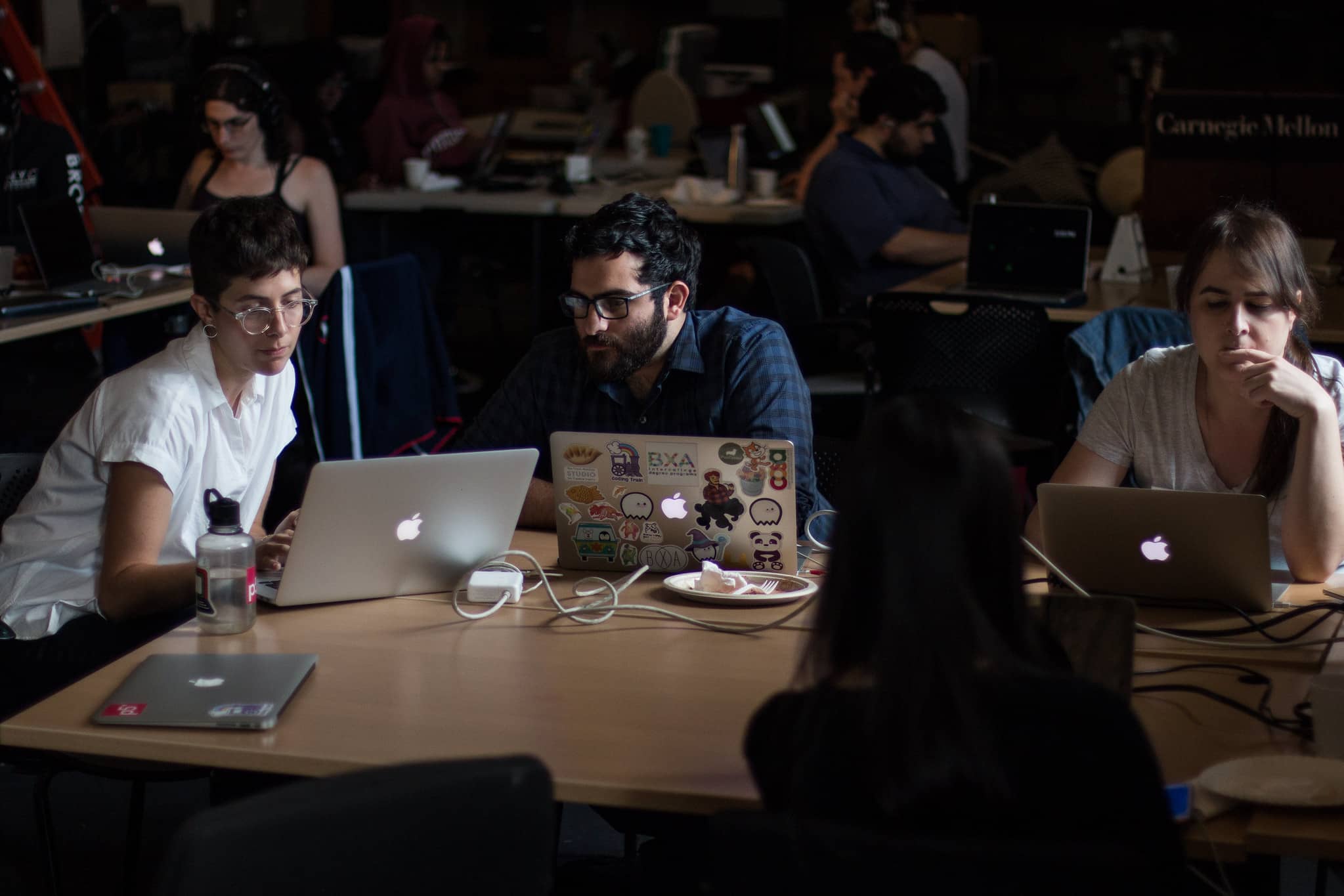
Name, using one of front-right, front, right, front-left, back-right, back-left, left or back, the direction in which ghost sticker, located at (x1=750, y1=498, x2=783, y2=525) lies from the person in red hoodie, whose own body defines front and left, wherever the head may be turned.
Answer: front-right

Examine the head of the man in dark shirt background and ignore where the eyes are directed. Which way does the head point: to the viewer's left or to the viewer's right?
to the viewer's right

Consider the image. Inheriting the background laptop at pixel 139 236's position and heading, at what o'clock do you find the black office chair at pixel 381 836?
The black office chair is roughly at 6 o'clock from the background laptop.

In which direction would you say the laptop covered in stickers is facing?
away from the camera

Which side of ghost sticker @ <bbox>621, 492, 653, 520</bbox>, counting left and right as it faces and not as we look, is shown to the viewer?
front

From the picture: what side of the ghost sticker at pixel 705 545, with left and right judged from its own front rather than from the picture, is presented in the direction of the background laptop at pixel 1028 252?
back

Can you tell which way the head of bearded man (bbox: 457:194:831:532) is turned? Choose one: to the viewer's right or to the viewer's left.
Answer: to the viewer's left

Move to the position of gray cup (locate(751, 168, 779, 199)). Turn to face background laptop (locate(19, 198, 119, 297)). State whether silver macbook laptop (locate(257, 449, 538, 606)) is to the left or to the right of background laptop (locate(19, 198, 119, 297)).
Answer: left

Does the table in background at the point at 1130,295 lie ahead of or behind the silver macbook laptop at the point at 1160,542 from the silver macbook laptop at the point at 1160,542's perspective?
ahead

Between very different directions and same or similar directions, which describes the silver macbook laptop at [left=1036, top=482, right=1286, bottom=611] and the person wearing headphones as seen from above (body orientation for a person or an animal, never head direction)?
very different directions

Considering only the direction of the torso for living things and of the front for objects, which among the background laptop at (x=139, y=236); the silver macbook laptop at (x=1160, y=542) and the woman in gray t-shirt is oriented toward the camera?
the woman in gray t-shirt

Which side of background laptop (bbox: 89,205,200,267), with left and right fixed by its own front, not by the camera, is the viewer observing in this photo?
back
